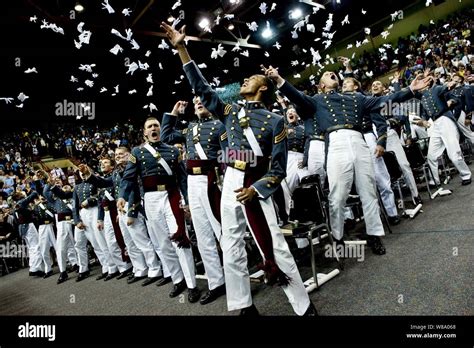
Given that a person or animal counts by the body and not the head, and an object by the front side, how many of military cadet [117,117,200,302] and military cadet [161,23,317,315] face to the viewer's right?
0

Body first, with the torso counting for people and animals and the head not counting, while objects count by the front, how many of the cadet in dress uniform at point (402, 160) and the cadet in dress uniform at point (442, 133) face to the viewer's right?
0

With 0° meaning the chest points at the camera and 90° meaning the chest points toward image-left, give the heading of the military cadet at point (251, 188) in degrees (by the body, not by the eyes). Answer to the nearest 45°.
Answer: approximately 45°

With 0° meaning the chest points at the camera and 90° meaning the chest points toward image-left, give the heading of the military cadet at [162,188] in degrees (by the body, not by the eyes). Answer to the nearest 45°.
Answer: approximately 0°

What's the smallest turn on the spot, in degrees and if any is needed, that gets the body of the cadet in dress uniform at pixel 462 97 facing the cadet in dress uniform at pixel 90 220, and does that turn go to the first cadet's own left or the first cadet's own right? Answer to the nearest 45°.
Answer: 0° — they already face them

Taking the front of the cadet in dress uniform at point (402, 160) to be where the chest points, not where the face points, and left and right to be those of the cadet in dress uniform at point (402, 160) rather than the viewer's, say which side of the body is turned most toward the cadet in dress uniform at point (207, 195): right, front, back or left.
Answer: front

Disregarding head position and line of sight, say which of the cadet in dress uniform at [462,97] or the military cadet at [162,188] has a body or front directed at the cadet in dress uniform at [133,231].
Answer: the cadet in dress uniform at [462,97]

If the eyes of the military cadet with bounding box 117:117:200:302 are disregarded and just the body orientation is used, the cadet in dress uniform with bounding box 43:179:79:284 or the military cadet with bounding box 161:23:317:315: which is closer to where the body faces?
the military cadet

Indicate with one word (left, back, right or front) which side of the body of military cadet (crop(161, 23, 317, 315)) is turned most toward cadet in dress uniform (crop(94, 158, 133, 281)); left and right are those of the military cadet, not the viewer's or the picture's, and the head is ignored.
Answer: right

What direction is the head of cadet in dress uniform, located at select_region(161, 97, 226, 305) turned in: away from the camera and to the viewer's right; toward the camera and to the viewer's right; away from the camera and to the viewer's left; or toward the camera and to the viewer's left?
toward the camera and to the viewer's left
